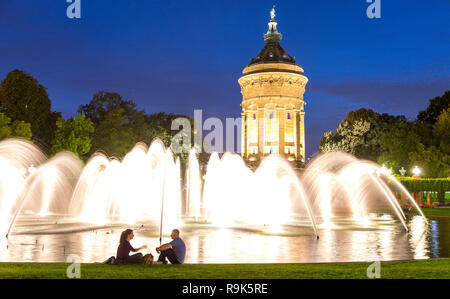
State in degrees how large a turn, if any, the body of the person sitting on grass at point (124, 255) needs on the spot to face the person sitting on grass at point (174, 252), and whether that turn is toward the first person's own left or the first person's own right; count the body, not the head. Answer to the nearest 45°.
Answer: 0° — they already face them

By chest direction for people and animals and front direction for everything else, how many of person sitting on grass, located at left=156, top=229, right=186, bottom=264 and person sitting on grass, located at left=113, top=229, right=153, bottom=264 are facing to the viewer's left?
1

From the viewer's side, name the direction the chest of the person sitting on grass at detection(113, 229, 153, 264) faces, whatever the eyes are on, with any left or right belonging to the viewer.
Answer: facing to the right of the viewer

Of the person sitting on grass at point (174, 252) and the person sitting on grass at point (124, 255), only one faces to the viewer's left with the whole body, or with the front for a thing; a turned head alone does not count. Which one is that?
the person sitting on grass at point (174, 252)

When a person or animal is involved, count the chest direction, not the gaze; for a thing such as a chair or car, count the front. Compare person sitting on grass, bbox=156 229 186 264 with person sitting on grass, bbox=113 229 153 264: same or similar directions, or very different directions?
very different directions

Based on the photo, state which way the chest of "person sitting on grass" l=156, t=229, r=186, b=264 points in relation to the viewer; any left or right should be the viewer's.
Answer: facing to the left of the viewer

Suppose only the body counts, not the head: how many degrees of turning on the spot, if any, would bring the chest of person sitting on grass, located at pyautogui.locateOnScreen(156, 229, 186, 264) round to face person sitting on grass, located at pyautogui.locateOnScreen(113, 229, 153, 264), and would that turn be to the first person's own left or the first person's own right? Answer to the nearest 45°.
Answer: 0° — they already face them
